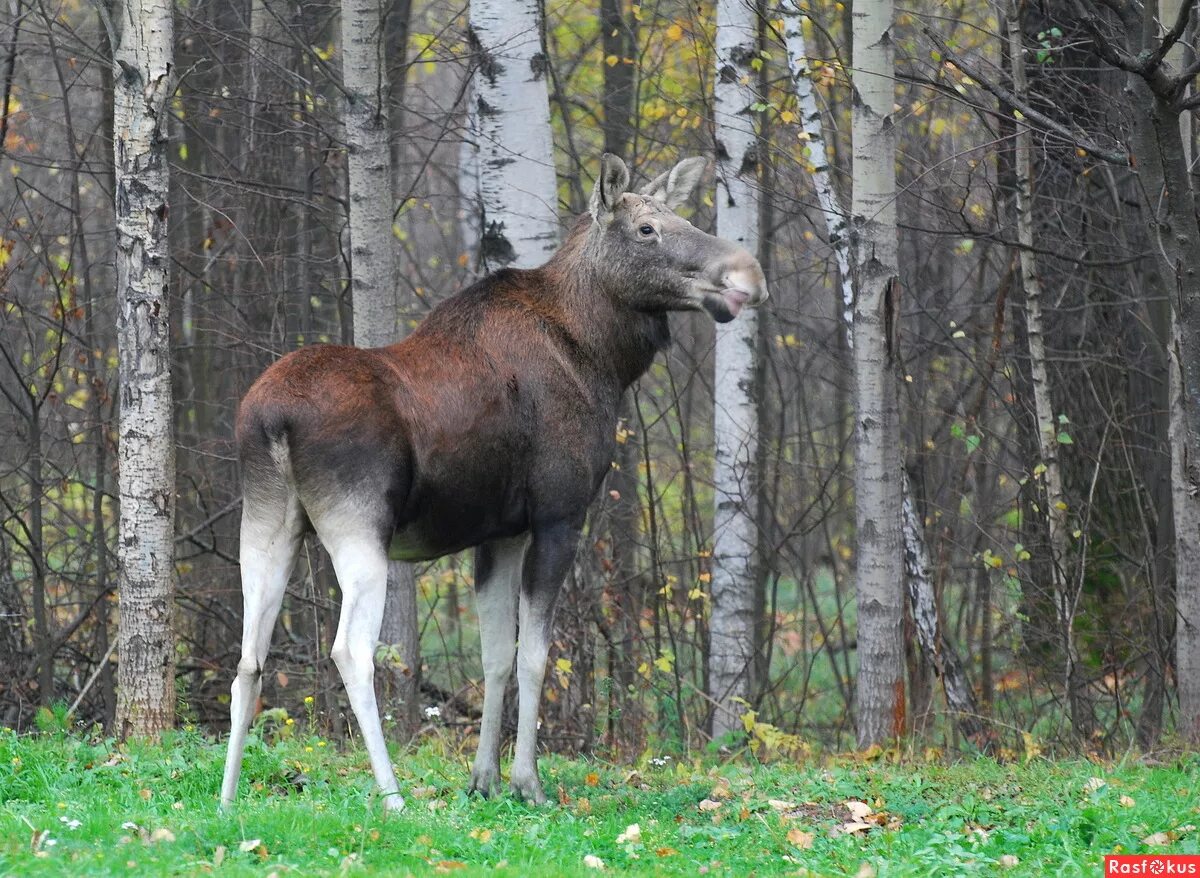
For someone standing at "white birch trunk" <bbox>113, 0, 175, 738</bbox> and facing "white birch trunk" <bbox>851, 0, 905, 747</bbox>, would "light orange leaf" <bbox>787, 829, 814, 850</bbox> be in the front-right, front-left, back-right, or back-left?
front-right

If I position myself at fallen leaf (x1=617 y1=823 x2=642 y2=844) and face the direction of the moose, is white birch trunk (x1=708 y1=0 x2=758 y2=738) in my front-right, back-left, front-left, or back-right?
front-right

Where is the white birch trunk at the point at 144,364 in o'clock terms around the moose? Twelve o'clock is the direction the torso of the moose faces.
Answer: The white birch trunk is roughly at 9 o'clock from the moose.

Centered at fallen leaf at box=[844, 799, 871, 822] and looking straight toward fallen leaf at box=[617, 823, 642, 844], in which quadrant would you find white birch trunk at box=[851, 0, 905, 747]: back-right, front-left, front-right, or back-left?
back-right

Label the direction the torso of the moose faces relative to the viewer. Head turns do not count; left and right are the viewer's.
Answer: facing away from the viewer and to the right of the viewer

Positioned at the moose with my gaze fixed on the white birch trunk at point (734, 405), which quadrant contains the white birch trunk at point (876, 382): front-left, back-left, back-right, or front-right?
front-right

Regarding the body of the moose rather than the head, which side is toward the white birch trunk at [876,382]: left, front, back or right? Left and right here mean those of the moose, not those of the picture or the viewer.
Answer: front

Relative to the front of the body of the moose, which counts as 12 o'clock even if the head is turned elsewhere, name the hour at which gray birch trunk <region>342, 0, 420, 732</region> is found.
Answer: The gray birch trunk is roughly at 10 o'clock from the moose.
